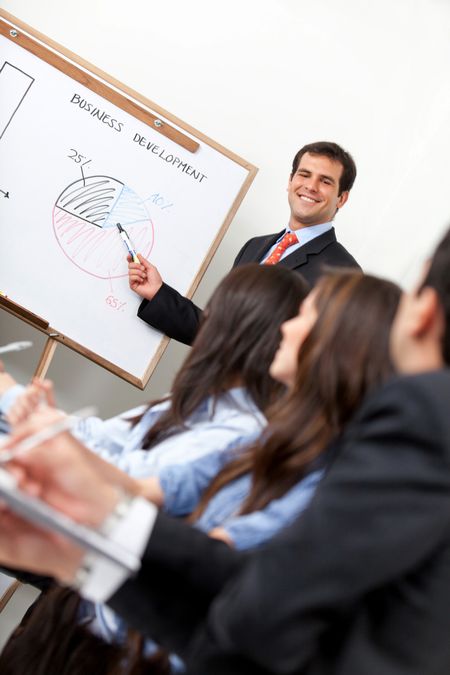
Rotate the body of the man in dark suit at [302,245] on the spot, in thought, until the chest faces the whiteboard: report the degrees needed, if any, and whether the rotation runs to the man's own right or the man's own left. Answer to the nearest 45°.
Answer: approximately 45° to the man's own right

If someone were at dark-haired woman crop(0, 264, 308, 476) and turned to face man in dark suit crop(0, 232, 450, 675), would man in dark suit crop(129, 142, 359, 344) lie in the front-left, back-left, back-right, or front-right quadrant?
back-left

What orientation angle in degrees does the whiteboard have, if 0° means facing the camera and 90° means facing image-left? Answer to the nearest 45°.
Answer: approximately 0°

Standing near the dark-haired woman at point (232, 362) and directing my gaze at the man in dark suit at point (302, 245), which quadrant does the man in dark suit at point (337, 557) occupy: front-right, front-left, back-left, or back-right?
back-right

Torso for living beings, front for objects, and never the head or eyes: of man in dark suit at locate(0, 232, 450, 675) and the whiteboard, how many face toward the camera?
1

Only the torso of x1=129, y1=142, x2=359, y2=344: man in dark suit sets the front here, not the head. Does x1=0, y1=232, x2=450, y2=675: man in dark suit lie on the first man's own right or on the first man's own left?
on the first man's own left

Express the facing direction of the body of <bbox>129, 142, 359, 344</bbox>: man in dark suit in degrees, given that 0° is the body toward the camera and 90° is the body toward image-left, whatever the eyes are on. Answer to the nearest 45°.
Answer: approximately 45°

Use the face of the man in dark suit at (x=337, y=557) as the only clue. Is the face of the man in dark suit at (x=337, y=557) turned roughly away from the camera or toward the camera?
away from the camera
